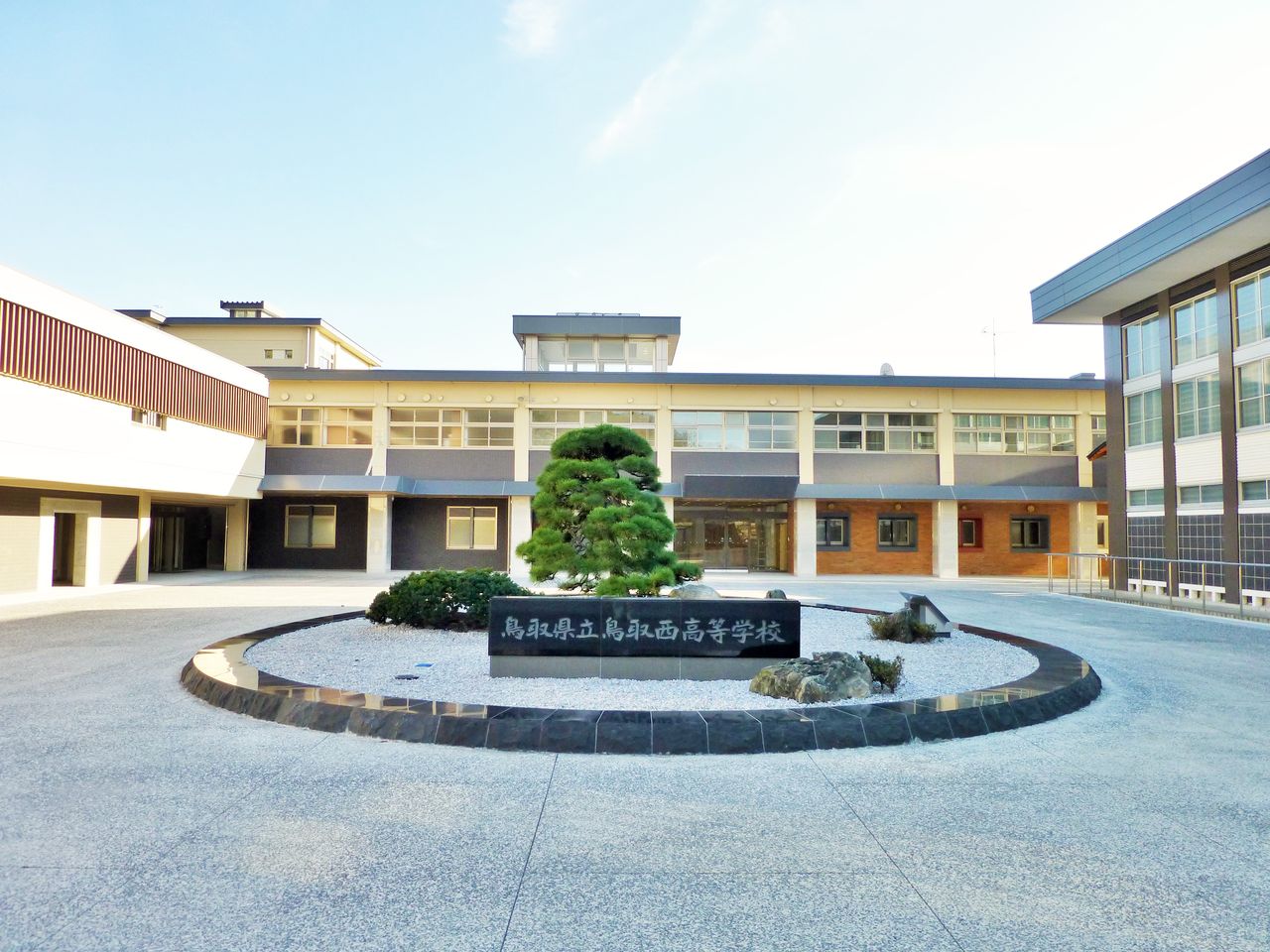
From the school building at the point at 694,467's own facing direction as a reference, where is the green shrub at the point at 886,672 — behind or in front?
in front

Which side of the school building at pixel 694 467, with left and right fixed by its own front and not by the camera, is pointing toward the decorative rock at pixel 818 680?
front

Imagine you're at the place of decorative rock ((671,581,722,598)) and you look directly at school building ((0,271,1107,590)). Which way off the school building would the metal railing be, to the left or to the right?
right

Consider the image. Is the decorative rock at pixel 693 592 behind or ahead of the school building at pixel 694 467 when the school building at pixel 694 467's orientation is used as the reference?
ahead

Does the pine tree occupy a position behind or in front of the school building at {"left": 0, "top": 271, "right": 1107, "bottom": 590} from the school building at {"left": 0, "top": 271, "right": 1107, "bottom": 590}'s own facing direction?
in front

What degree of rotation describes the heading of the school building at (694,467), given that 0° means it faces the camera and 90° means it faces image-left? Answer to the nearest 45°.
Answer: approximately 0°
